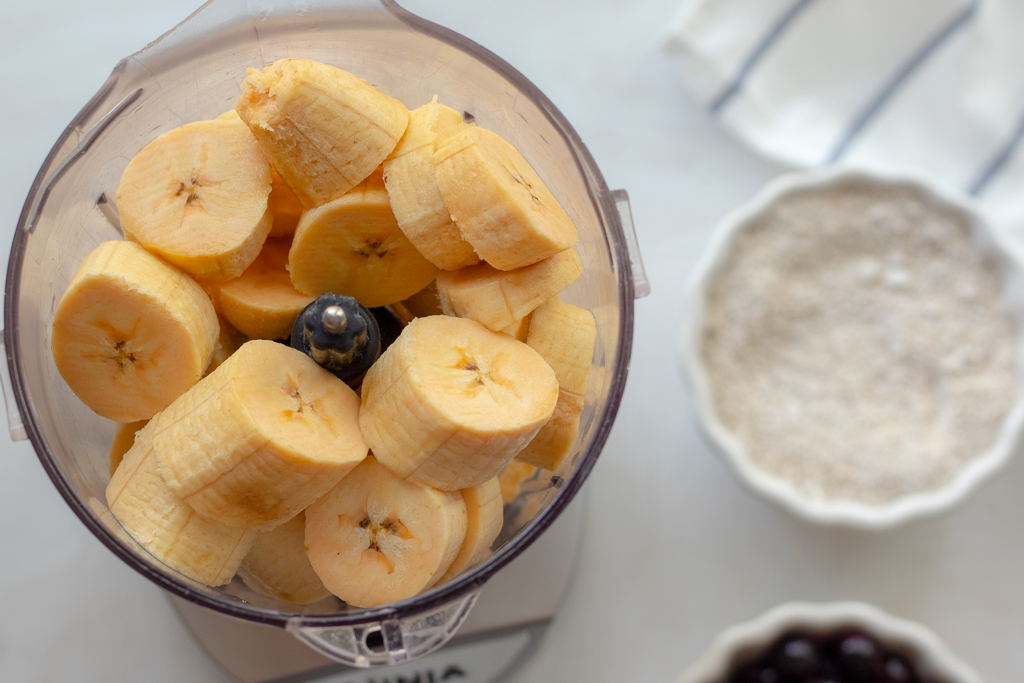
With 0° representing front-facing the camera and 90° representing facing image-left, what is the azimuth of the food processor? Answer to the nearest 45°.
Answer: approximately 0°

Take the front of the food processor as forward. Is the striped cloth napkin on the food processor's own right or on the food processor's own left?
on the food processor's own left
